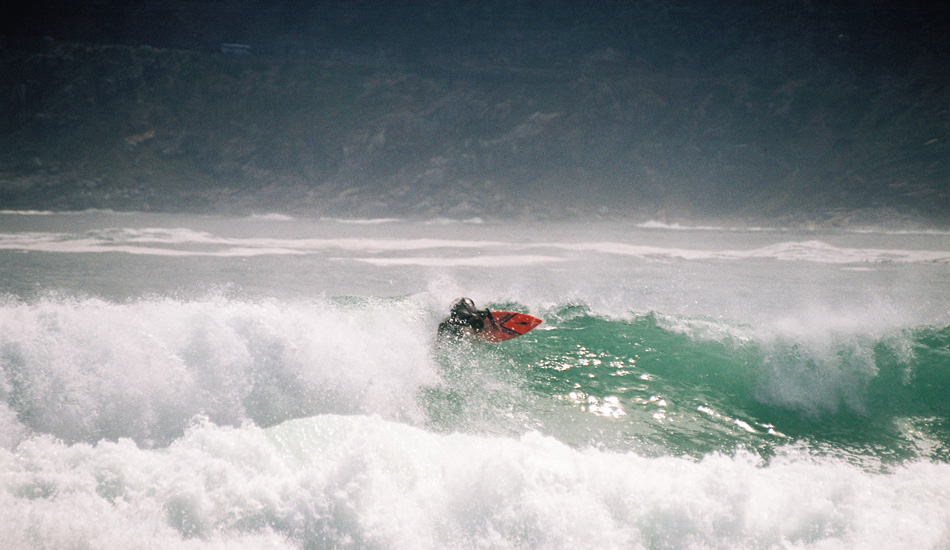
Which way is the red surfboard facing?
to the viewer's right
